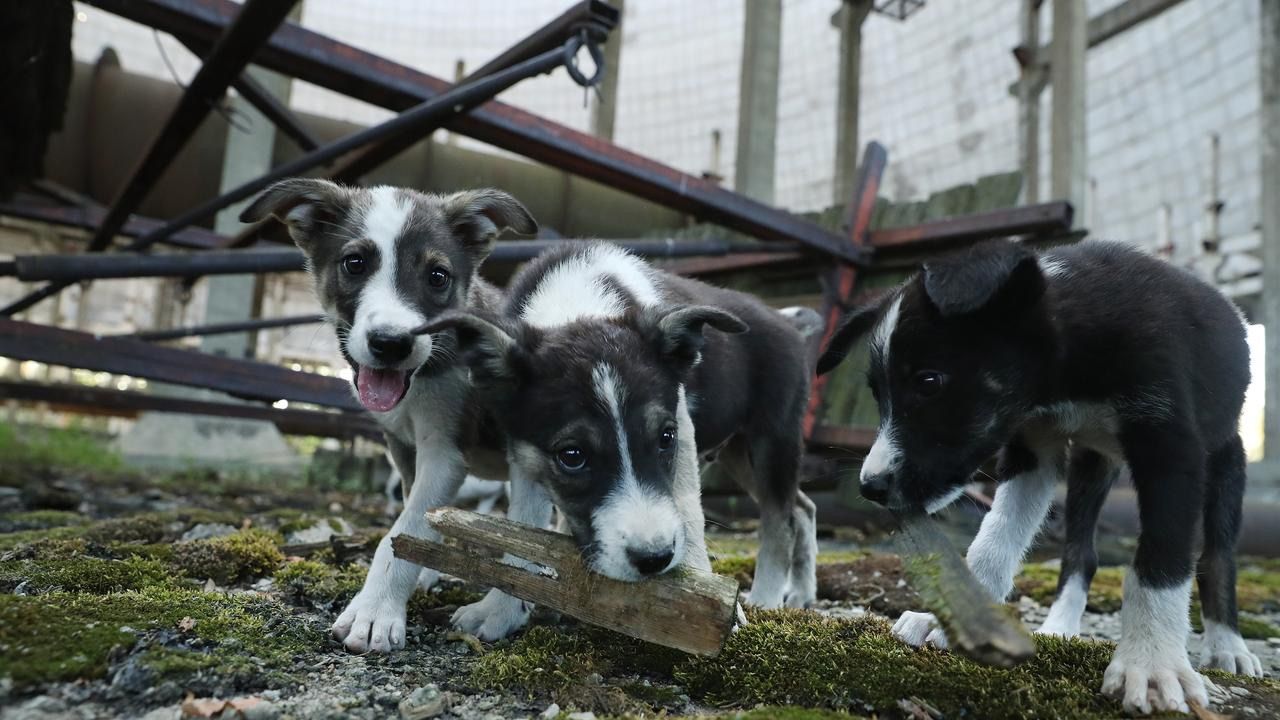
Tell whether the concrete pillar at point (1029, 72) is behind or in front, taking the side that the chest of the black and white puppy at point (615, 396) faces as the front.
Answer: behind

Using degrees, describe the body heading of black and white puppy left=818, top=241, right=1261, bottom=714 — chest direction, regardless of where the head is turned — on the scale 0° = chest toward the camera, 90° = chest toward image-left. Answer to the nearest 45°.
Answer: approximately 45°

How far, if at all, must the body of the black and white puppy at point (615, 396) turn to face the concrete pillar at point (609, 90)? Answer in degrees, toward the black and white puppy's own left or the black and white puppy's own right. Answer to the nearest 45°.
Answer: approximately 135° to the black and white puppy's own right

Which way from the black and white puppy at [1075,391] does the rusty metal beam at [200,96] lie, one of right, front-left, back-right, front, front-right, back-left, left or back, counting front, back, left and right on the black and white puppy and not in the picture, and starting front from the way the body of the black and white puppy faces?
front-right

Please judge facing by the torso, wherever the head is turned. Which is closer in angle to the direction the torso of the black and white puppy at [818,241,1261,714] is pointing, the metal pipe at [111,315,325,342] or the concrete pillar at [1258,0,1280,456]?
the metal pipe

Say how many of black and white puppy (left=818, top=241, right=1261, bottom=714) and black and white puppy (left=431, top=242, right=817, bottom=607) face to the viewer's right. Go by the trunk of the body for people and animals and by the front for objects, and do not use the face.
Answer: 0

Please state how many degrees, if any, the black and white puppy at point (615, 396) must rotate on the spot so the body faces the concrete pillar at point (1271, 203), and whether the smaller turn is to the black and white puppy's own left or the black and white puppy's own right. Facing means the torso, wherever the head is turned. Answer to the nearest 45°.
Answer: approximately 180°

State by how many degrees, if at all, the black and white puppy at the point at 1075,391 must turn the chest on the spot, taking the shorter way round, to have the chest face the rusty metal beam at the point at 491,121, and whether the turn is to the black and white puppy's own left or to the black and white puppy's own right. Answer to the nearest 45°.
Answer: approximately 45° to the black and white puppy's own right

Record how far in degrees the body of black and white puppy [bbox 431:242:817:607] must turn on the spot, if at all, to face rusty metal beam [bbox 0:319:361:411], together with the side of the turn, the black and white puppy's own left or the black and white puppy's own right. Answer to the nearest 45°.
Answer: approximately 90° to the black and white puppy's own right

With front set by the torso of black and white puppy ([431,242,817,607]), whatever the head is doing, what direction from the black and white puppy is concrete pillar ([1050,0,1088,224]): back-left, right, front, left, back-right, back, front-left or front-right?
back

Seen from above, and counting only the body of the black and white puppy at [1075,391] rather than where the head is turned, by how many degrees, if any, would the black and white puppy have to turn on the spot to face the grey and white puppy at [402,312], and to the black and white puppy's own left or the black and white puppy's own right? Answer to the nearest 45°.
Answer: approximately 45° to the black and white puppy's own right

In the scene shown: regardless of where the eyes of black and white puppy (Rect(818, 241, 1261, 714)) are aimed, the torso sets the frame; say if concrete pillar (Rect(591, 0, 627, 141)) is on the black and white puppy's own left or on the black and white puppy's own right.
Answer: on the black and white puppy's own right

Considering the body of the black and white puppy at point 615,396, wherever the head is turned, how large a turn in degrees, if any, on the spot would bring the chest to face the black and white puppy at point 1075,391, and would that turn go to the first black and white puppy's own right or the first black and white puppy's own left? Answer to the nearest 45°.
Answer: approximately 135° to the first black and white puppy's own left

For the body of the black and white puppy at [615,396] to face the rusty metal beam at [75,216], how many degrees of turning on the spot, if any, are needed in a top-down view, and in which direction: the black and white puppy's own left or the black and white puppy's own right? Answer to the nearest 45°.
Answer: approximately 90° to the black and white puppy's own right

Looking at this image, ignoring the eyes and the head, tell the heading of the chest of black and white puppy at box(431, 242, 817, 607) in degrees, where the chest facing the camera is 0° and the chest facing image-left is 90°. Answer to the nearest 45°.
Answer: approximately 45°

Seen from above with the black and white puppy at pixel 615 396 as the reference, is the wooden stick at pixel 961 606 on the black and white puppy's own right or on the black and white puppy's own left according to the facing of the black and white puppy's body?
on the black and white puppy's own left
